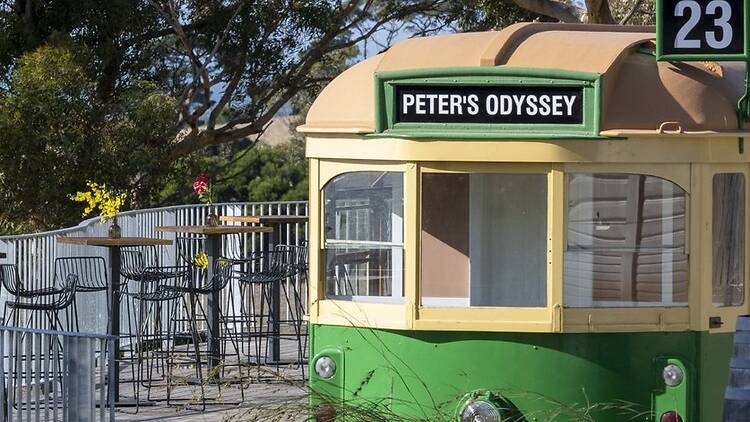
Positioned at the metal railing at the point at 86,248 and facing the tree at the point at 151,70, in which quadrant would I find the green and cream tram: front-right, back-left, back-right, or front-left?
back-right

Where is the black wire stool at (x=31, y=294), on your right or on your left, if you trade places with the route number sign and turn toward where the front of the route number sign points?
on your right

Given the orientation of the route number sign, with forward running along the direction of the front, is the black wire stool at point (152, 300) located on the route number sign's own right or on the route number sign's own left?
on the route number sign's own right

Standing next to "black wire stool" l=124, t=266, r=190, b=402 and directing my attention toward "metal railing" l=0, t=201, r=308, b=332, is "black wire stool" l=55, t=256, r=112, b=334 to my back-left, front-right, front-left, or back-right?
front-left

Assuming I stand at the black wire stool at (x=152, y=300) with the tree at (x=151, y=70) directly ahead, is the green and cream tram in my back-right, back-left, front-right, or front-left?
back-right

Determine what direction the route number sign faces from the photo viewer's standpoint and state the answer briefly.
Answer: facing the viewer
